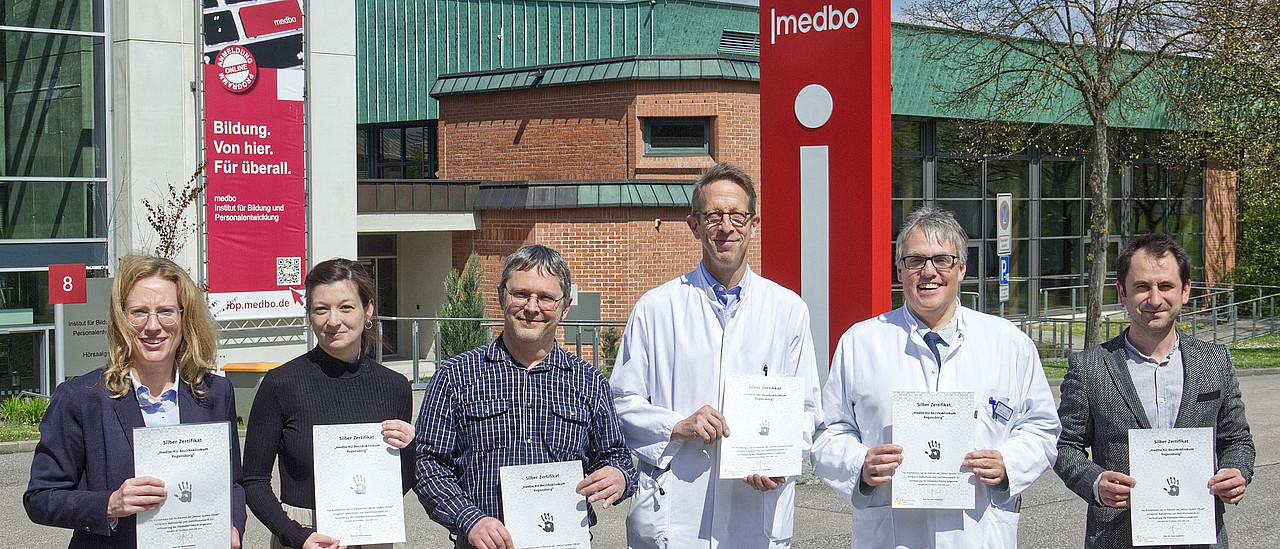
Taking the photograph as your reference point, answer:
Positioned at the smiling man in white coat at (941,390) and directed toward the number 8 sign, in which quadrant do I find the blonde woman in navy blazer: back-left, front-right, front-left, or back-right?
front-left

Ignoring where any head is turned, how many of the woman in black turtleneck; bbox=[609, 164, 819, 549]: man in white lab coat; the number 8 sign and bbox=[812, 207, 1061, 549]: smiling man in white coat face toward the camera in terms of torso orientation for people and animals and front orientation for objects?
4

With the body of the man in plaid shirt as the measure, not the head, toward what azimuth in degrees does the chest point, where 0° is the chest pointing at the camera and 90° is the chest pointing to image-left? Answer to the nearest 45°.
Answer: approximately 0°

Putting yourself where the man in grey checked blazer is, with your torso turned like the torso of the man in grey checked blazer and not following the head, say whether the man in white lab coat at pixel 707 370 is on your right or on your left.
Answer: on your right

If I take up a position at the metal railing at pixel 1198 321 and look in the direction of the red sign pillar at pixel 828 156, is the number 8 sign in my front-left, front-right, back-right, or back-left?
front-right

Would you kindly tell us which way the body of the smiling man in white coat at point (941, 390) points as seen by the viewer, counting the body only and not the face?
toward the camera

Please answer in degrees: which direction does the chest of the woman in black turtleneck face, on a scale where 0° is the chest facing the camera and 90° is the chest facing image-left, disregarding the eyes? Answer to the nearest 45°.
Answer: approximately 0°

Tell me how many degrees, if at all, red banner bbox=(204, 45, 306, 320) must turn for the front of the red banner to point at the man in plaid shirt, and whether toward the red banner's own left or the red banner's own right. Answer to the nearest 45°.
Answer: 0° — it already faces them

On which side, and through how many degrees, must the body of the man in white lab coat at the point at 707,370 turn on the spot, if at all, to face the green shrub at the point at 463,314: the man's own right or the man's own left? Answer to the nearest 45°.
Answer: approximately 180°

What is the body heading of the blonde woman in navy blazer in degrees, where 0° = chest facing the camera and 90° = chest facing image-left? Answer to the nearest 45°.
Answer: approximately 315°

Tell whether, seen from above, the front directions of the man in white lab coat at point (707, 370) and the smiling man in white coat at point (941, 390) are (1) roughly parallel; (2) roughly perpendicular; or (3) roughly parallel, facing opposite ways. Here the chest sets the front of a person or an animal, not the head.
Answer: roughly parallel

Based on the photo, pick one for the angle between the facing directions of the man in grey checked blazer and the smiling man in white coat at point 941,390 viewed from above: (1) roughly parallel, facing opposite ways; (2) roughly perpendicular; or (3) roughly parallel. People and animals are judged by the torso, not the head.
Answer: roughly parallel

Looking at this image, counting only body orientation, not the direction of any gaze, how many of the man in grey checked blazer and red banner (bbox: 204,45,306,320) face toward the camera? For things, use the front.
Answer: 2

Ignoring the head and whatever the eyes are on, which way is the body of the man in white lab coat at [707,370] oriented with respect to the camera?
toward the camera

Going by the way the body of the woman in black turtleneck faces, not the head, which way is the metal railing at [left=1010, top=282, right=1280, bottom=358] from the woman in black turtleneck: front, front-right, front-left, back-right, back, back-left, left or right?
back-left

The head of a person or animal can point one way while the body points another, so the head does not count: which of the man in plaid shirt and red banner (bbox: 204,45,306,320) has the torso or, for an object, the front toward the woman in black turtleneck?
the red banner

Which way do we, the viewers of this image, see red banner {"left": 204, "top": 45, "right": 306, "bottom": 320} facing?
facing the viewer

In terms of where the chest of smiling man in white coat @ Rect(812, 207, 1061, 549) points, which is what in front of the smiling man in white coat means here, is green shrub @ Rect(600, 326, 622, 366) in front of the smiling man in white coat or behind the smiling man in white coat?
behind
